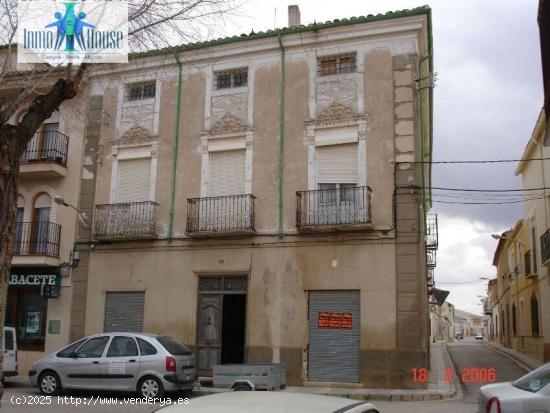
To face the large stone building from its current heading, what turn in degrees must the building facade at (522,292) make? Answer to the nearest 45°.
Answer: approximately 90° to its left

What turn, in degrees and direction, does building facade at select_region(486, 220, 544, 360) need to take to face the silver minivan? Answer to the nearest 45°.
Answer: approximately 90° to its left

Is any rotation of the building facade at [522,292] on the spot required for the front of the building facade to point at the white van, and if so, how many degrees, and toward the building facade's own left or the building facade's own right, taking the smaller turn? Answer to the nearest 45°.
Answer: approximately 45° to the building facade's own left

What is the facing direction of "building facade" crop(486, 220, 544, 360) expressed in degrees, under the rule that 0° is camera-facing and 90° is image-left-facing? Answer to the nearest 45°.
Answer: approximately 90°
